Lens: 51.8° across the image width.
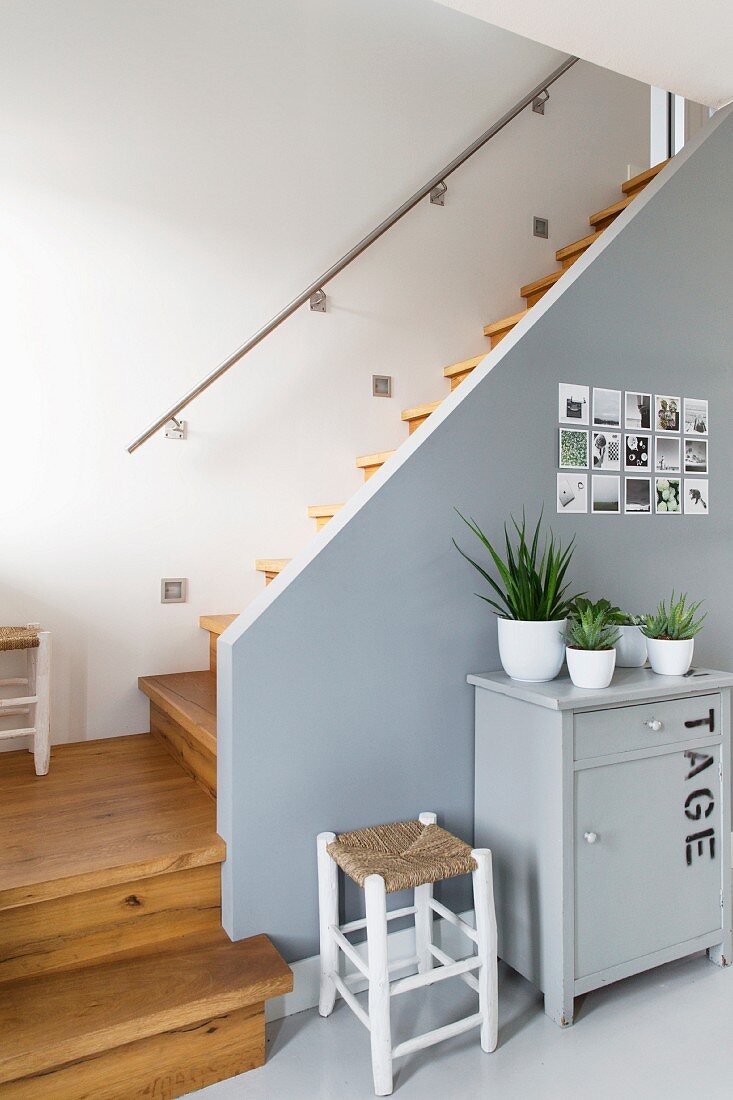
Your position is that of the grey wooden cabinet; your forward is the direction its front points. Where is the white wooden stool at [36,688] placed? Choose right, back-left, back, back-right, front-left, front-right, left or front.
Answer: back-right

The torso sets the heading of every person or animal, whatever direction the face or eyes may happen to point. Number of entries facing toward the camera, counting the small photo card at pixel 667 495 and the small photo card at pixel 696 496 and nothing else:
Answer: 2

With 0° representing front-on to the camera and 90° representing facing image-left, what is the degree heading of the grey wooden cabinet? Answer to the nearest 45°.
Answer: approximately 315°
